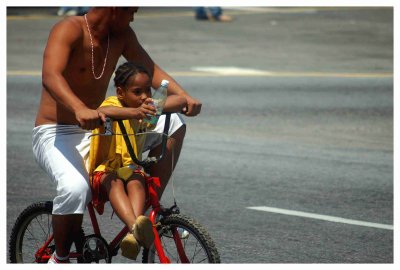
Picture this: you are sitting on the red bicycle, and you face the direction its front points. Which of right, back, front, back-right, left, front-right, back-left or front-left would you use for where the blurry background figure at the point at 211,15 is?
back-left

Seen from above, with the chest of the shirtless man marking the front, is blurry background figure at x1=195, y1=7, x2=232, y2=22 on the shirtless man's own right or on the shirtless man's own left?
on the shirtless man's own left

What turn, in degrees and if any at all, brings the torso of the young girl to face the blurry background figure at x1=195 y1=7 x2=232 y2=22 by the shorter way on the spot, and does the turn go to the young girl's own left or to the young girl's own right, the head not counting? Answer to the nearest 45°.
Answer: approximately 135° to the young girl's own left

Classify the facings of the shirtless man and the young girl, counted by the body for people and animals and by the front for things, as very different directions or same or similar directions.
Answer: same or similar directions

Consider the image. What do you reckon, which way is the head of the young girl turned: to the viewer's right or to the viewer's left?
to the viewer's right

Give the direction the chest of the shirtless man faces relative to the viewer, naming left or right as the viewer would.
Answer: facing the viewer and to the right of the viewer
